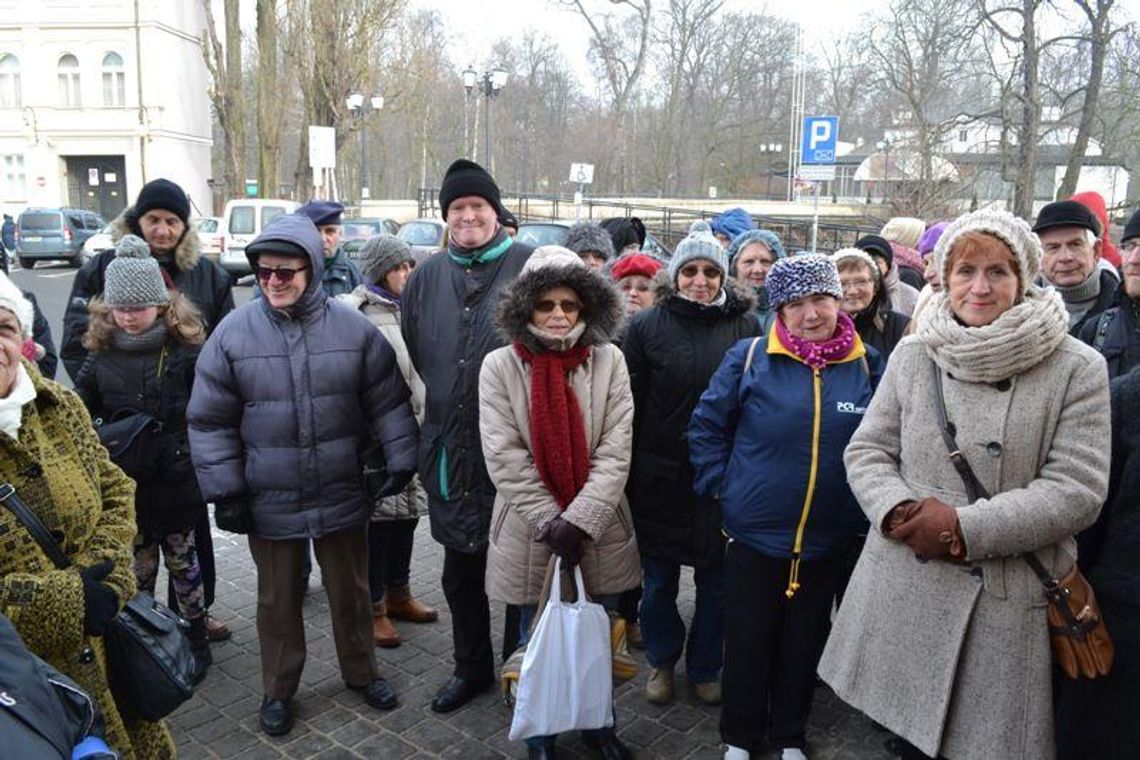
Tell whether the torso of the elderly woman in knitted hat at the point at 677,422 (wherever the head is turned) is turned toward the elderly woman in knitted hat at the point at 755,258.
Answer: no

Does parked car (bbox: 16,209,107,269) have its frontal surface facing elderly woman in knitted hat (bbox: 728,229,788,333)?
no

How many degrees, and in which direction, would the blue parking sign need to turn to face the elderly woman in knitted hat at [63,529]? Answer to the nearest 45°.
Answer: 0° — it already faces them

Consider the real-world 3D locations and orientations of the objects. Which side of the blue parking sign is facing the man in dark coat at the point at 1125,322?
front

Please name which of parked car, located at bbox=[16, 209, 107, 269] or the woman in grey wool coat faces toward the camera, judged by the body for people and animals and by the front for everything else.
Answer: the woman in grey wool coat

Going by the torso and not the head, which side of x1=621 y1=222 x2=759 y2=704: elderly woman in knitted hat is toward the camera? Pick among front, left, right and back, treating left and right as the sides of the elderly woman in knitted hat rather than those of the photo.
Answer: front

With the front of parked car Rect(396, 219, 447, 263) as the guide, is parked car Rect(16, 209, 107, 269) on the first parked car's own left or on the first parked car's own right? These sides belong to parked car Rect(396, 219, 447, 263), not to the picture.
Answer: on the first parked car's own right

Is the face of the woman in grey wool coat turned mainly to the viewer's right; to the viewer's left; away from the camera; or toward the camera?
toward the camera

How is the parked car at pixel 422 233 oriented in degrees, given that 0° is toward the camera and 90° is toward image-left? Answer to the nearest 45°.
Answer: approximately 45°

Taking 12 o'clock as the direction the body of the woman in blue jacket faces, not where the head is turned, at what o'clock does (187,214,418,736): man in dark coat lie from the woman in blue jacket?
The man in dark coat is roughly at 3 o'clock from the woman in blue jacket.

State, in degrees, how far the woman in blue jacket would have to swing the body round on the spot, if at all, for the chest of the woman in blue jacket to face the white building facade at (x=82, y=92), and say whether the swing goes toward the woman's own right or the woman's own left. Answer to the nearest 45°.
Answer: approximately 135° to the woman's own right

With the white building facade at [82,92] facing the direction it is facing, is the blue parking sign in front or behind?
in front

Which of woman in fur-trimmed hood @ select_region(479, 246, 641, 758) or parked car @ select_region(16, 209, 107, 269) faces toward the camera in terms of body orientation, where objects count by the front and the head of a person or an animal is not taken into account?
the woman in fur-trimmed hood

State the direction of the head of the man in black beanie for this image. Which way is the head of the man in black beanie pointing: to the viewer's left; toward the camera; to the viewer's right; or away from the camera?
toward the camera

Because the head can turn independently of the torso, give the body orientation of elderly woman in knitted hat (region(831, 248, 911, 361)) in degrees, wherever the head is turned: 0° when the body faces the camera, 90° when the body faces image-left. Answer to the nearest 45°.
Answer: approximately 45°

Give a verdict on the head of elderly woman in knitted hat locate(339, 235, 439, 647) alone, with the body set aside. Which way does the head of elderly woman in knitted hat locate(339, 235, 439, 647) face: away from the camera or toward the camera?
toward the camera

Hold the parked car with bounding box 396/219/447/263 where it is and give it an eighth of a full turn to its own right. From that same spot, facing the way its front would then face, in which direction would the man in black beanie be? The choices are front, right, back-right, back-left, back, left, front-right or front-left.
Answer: left

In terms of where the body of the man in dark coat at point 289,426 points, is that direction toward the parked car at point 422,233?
no

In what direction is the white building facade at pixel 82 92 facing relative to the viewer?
toward the camera

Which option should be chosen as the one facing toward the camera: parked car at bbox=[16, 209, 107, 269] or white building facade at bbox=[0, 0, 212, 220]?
the white building facade

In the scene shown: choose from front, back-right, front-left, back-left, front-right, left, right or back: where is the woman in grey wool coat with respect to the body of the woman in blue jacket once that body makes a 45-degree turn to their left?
front
